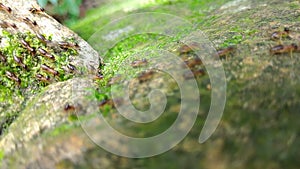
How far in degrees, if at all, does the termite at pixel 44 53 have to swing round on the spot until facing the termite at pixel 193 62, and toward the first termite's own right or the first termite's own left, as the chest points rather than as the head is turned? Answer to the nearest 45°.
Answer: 0° — it already faces it

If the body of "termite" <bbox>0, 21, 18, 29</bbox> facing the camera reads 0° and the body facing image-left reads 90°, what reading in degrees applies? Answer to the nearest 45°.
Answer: approximately 270°

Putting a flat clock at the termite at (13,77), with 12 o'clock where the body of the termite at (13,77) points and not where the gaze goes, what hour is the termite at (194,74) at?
the termite at (194,74) is roughly at 12 o'clock from the termite at (13,77).
